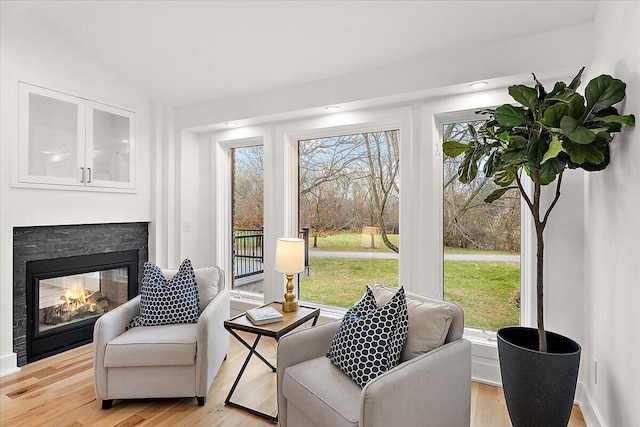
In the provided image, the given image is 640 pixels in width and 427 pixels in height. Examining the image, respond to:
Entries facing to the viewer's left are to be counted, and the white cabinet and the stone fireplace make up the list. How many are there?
0

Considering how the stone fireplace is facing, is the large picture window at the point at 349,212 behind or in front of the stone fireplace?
in front

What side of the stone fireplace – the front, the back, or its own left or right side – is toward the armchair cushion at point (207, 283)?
front

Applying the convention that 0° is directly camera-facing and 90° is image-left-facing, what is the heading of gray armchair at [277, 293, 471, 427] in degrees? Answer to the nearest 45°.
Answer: approximately 45°

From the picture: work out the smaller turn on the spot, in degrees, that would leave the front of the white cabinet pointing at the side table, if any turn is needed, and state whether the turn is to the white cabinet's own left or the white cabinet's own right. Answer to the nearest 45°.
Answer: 0° — it already faces it

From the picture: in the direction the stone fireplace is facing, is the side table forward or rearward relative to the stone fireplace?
forward

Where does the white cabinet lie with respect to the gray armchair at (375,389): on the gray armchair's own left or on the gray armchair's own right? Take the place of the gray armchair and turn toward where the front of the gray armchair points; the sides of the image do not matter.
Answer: on the gray armchair's own right

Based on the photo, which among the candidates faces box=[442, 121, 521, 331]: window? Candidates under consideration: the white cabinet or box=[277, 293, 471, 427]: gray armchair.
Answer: the white cabinet
